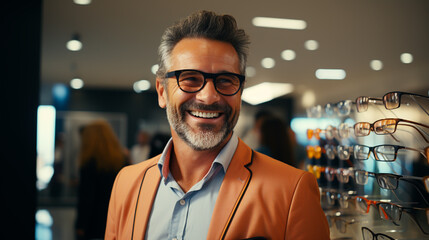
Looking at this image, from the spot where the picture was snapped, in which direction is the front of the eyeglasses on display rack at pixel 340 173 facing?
facing the viewer and to the left of the viewer

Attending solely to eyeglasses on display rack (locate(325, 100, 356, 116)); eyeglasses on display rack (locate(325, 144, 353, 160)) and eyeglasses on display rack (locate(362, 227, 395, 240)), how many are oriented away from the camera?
0

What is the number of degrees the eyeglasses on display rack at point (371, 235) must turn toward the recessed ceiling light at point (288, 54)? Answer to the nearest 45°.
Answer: approximately 90° to its right

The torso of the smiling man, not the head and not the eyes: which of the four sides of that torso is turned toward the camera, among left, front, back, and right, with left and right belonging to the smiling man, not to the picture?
front

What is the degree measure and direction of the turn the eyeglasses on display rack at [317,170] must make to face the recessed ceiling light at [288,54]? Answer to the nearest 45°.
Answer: approximately 135° to its right

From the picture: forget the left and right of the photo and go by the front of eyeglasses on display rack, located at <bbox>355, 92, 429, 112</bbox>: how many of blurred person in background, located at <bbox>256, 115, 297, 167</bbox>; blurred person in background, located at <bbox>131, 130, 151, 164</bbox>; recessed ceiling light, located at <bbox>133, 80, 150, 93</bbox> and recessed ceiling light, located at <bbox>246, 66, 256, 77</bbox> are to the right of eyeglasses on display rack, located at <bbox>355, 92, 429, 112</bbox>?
4
